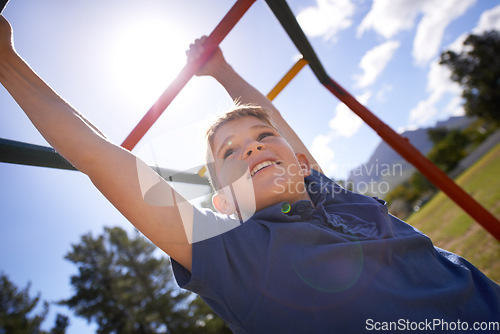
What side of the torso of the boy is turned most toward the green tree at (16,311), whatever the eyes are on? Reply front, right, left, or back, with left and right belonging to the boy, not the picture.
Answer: back

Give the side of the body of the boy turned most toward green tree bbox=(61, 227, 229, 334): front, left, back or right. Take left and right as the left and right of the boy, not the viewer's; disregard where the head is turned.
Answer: back

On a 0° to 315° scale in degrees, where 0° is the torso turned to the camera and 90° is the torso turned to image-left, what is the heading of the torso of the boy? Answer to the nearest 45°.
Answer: approximately 315°

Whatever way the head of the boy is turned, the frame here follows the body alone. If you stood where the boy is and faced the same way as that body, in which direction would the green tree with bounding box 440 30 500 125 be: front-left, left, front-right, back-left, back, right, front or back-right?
left
